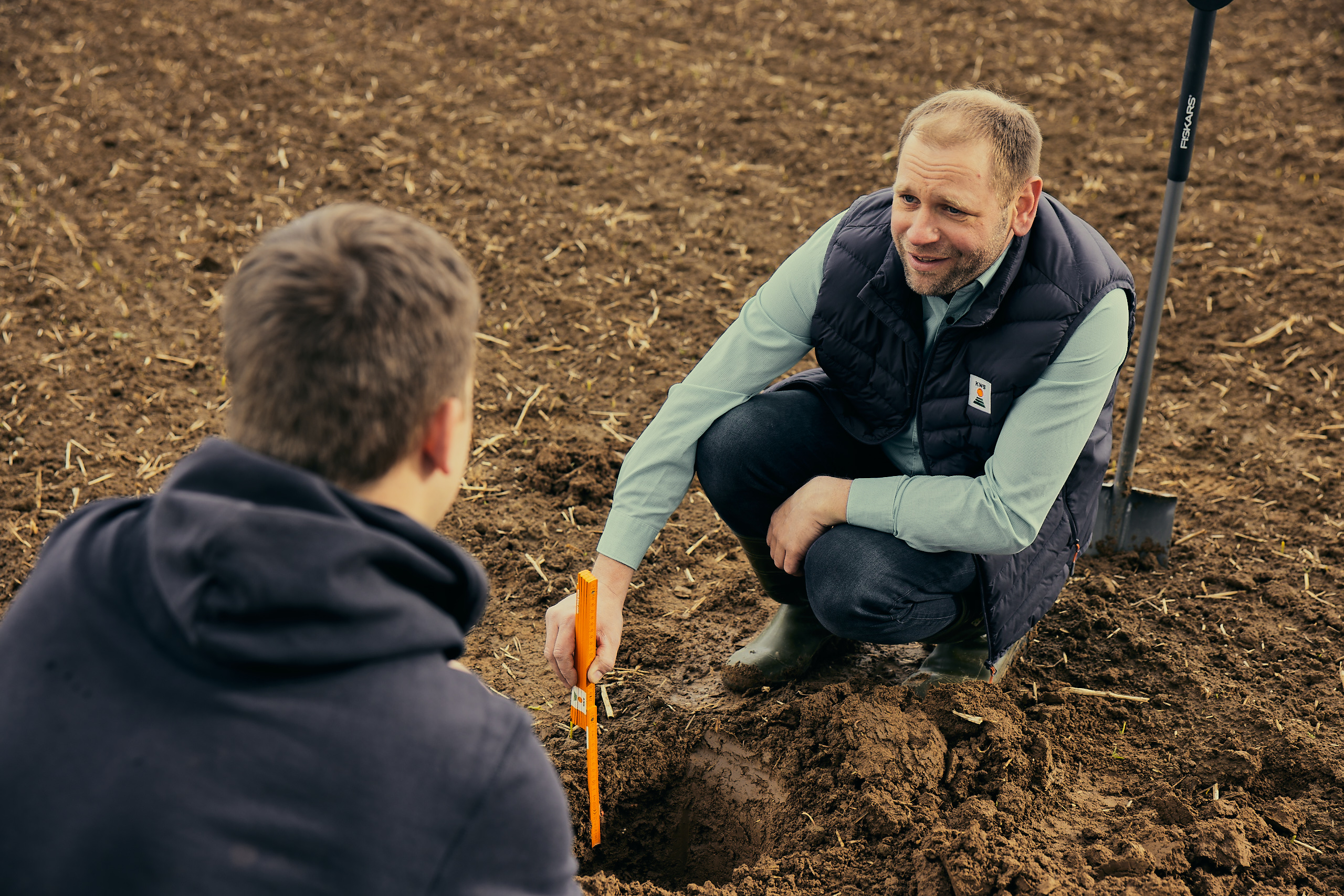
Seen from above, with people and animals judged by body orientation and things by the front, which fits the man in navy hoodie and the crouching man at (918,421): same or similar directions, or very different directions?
very different directions

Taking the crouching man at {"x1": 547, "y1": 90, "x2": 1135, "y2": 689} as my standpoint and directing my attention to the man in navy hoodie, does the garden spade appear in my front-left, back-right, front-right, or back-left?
back-left

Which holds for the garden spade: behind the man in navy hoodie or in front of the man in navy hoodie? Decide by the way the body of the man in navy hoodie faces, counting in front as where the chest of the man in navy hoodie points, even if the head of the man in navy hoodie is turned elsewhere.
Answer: in front

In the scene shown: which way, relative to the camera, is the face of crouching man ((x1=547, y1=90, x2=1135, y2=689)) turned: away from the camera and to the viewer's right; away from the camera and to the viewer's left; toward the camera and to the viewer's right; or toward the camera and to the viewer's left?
toward the camera and to the viewer's left

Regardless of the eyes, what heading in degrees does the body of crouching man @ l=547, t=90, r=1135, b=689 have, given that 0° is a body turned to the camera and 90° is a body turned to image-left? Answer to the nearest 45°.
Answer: approximately 45°

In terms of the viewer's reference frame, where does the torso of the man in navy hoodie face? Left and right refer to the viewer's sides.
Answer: facing away from the viewer and to the right of the viewer

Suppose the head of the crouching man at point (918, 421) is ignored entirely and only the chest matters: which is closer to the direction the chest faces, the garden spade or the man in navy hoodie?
the man in navy hoodie

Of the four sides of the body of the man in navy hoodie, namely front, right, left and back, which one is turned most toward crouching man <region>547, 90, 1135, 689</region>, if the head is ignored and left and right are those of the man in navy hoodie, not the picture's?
front

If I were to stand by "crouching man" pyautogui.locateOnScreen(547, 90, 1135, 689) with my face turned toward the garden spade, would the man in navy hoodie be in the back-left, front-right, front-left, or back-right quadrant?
back-right

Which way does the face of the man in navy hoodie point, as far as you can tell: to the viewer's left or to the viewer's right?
to the viewer's right

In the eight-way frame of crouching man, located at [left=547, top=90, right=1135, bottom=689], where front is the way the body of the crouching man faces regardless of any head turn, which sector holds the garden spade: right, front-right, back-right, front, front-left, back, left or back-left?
back
